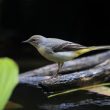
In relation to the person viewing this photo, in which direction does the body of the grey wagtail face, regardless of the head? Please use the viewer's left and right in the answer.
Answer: facing to the left of the viewer

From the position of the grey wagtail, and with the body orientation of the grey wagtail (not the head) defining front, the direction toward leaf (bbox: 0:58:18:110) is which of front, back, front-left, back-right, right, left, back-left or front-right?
left
